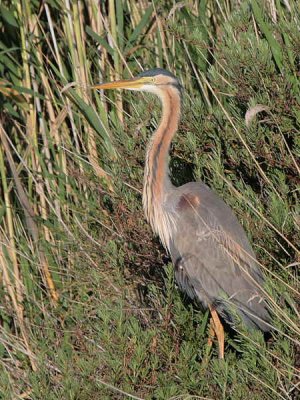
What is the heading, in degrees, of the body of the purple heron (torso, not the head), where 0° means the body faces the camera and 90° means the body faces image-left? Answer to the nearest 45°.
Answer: approximately 90°
